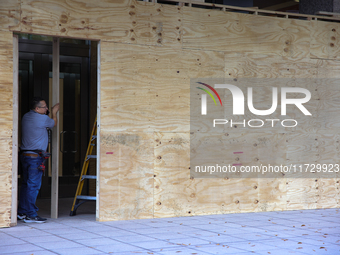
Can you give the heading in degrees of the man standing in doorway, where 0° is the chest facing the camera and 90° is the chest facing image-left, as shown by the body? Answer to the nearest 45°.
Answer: approximately 225°

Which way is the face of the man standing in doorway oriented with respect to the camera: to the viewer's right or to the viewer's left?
to the viewer's right

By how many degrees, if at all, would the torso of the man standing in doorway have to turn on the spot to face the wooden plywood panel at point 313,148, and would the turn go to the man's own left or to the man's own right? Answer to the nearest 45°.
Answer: approximately 45° to the man's own right

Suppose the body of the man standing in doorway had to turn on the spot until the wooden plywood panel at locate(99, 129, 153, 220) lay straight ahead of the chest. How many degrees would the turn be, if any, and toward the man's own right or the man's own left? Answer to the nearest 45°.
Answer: approximately 45° to the man's own right
